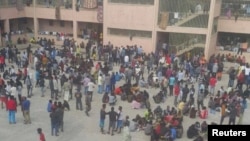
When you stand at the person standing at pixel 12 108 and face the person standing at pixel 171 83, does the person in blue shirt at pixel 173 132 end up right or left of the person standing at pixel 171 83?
right

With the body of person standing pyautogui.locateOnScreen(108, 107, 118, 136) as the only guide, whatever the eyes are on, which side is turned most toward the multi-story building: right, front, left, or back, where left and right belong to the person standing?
front

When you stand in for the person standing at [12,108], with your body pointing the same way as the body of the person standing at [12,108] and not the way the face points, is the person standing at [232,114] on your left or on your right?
on your right

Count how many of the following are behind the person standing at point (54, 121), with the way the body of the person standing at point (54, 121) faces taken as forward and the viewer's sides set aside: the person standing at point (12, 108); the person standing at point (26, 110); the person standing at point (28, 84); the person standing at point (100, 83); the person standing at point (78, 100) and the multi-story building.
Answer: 0

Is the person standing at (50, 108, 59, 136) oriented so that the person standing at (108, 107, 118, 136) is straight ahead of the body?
no

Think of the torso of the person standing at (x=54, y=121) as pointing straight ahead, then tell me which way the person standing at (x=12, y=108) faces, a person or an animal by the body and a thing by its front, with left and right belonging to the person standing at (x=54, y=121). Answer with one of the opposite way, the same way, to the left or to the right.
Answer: the same way

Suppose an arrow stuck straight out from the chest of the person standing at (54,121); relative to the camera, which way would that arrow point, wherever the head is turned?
away from the camera

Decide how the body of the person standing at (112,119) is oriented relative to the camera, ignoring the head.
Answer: away from the camera

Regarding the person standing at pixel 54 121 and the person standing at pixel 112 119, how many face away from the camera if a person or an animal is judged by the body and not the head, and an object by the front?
2

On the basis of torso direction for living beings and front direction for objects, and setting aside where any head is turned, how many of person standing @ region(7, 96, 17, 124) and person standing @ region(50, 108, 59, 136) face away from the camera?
2

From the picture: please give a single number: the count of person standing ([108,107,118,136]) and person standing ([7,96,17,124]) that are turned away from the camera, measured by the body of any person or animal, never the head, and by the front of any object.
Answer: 2

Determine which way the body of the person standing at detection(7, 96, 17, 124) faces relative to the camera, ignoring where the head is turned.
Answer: away from the camera

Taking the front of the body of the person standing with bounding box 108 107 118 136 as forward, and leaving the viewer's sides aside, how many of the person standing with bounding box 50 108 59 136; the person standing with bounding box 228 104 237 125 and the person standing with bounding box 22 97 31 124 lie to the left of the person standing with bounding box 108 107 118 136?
2

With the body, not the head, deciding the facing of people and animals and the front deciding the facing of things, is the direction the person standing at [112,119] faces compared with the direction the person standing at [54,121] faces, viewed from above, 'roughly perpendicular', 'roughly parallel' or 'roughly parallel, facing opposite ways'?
roughly parallel
